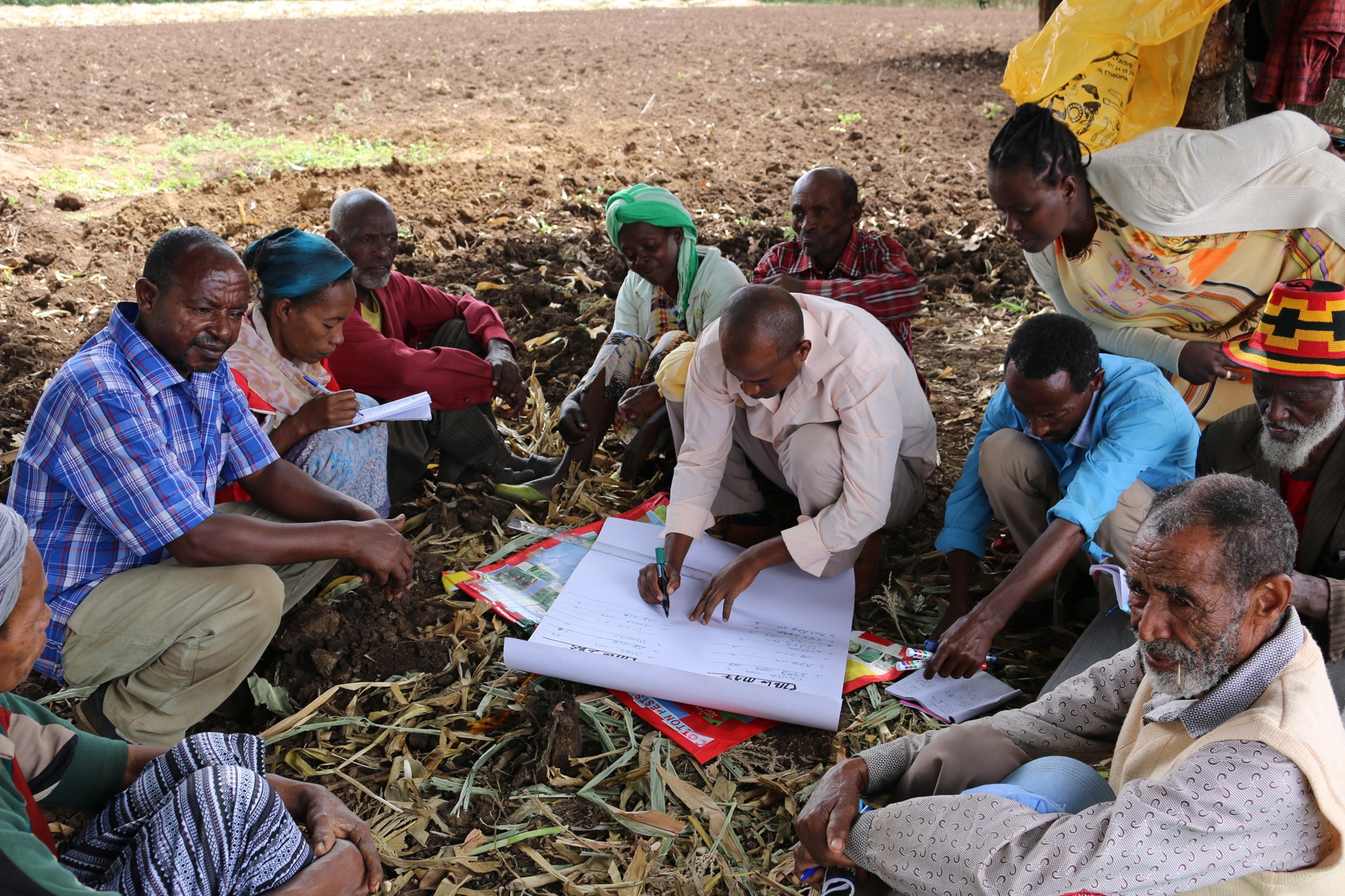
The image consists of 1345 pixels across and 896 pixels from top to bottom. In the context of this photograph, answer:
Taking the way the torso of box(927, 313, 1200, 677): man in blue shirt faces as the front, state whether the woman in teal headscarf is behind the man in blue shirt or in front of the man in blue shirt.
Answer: in front

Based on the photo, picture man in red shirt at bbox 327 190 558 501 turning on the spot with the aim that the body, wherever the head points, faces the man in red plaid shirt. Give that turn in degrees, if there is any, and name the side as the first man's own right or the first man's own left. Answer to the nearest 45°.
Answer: approximately 45° to the first man's own left

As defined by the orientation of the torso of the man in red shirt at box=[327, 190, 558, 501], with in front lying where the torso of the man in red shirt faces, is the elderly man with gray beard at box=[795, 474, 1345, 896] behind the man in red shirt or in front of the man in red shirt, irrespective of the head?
in front

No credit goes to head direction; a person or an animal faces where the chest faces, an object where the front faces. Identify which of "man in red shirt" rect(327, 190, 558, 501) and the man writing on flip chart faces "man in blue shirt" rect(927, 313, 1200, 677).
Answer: the man in red shirt

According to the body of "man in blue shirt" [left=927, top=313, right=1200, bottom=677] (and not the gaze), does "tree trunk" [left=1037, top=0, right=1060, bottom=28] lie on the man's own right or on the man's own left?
on the man's own right

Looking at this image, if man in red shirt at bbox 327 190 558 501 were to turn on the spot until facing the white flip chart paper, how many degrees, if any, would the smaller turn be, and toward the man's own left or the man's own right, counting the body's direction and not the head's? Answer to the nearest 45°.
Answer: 0° — they already face it

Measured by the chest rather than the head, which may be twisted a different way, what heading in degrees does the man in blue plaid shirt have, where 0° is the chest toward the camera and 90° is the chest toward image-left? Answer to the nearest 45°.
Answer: approximately 315°

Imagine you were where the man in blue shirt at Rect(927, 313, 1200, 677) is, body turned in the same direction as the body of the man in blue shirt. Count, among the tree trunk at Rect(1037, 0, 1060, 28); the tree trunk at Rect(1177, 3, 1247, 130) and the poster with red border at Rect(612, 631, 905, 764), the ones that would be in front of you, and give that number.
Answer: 1

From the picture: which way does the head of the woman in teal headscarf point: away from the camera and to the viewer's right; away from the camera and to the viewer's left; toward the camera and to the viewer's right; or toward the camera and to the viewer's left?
toward the camera and to the viewer's right

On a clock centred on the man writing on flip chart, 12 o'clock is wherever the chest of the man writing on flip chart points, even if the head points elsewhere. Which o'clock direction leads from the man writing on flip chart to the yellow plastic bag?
The yellow plastic bag is roughly at 6 o'clock from the man writing on flip chart.
